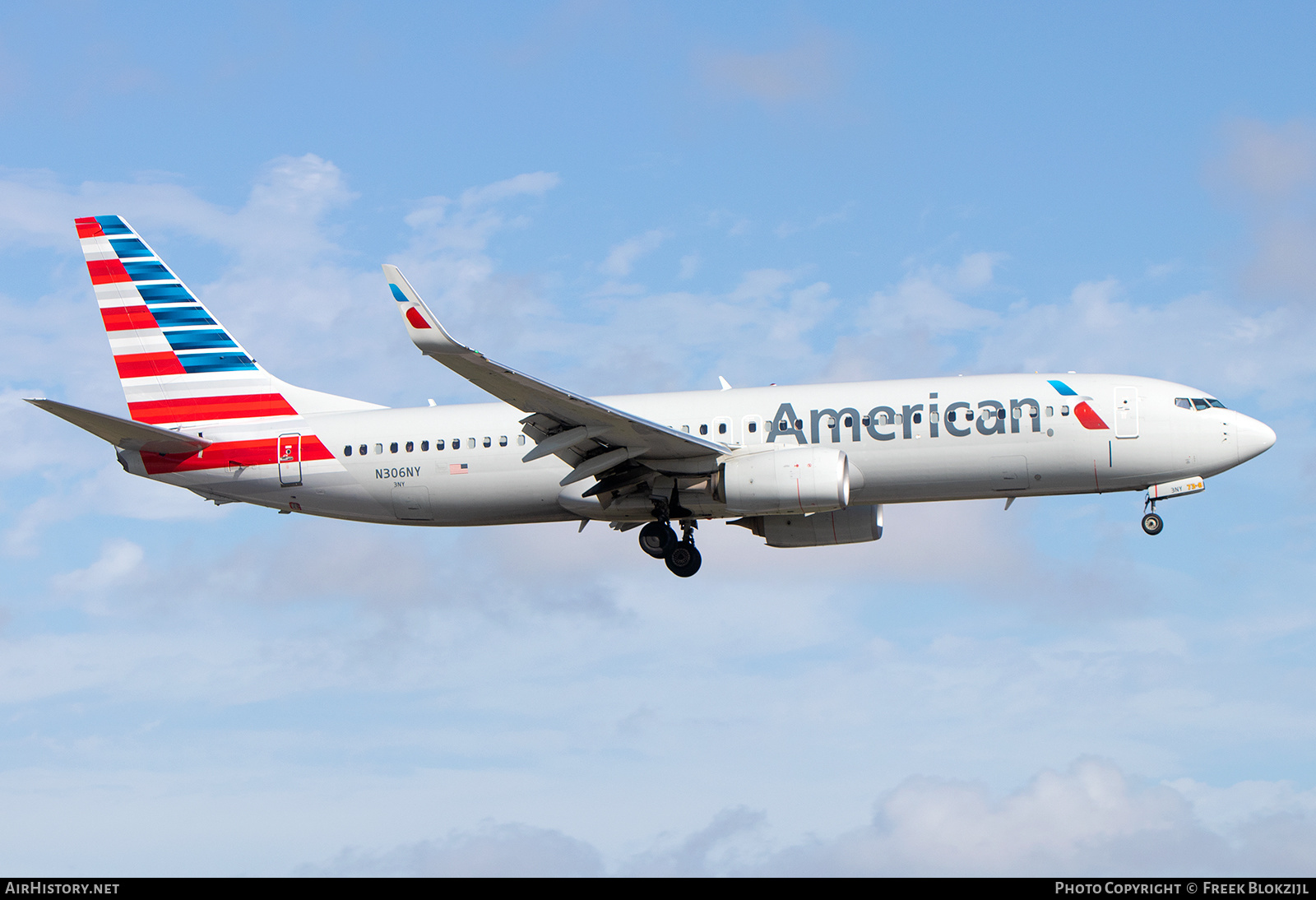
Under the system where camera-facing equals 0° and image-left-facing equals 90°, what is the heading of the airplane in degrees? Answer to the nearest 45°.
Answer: approximately 270°
